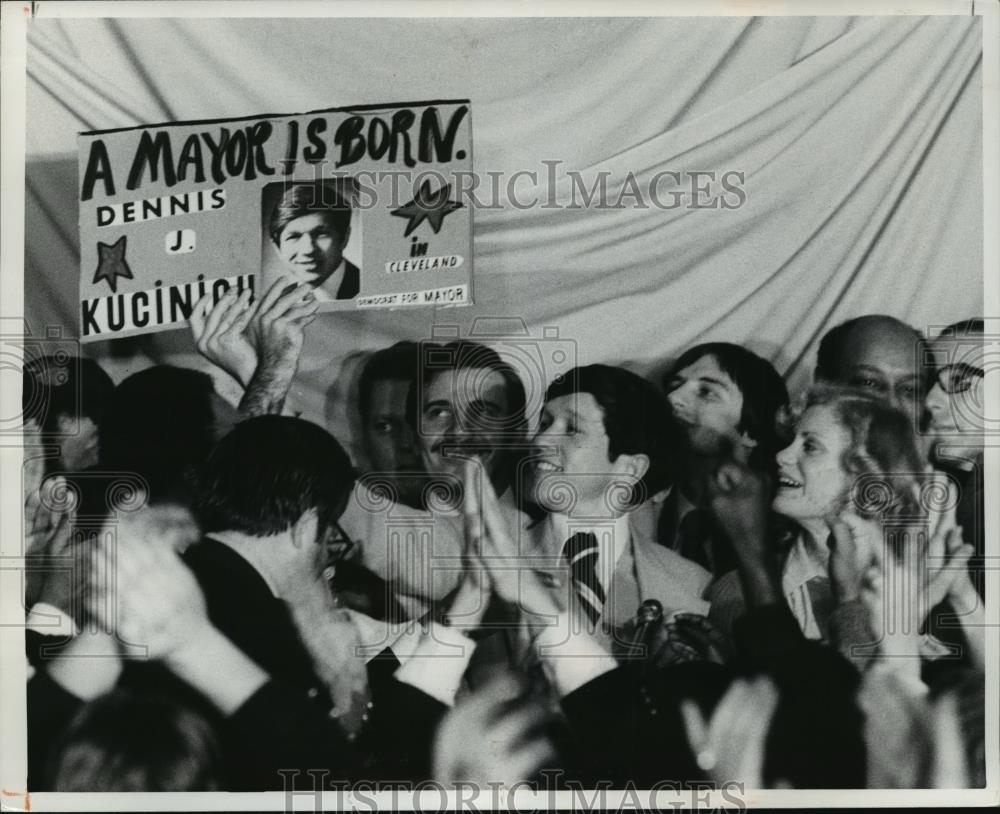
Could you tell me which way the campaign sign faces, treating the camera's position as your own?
facing the viewer

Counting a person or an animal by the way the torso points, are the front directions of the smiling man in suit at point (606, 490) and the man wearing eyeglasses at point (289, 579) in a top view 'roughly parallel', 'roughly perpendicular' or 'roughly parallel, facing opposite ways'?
roughly parallel, facing opposite ways

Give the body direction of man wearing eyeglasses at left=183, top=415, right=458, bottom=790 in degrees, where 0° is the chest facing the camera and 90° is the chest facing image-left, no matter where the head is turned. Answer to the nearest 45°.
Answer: approximately 225°

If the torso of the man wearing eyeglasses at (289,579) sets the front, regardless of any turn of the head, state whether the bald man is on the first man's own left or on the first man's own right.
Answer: on the first man's own right

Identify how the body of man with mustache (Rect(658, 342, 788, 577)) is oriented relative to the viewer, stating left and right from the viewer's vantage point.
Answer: facing the viewer and to the left of the viewer

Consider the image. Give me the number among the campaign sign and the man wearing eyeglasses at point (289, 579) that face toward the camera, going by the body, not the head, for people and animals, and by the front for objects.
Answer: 1

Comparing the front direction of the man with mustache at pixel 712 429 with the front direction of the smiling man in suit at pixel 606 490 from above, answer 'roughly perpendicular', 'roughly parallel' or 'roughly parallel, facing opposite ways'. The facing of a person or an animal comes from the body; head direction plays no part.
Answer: roughly parallel

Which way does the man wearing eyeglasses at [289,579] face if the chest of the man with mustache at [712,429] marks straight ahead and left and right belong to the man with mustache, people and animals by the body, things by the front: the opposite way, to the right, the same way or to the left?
the opposite way

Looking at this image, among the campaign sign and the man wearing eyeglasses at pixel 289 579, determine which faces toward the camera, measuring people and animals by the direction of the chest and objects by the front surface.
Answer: the campaign sign

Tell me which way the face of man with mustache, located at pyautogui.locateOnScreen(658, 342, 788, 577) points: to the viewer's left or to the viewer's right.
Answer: to the viewer's left
